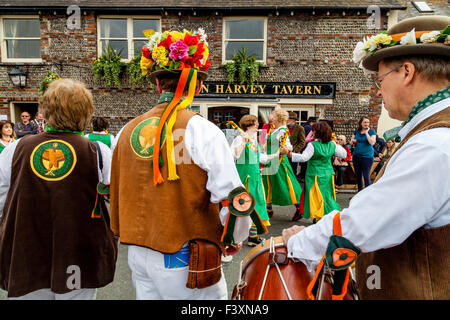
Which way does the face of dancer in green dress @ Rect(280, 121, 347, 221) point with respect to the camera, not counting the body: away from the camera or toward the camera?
away from the camera

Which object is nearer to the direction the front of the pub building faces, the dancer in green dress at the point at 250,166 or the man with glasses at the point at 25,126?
the dancer in green dress

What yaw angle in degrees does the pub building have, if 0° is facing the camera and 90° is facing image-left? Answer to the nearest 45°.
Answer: approximately 0°

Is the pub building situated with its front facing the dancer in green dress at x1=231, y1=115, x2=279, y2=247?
yes

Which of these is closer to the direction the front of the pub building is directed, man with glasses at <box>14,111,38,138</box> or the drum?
the drum

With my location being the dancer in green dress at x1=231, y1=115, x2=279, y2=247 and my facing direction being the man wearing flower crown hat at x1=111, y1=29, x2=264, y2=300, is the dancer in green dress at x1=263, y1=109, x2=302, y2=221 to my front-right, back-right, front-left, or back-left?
back-left

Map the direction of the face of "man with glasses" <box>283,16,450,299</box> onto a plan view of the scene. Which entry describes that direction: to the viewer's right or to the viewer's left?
to the viewer's left

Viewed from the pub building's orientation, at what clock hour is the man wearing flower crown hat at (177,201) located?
The man wearing flower crown hat is roughly at 12 o'clock from the pub building.
